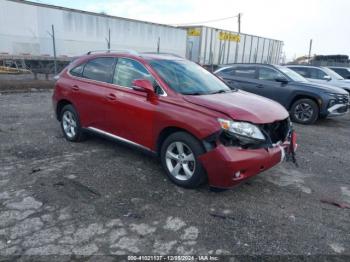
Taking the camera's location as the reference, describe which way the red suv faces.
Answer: facing the viewer and to the right of the viewer

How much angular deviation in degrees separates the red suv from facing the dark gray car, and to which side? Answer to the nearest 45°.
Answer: approximately 90° to its left

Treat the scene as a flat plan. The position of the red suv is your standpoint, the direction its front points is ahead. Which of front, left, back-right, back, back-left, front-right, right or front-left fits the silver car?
left

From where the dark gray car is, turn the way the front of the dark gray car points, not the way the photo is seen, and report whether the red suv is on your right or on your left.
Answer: on your right

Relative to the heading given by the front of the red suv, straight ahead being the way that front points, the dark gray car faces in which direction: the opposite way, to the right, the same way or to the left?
the same way

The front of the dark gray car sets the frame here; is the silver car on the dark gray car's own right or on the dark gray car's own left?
on the dark gray car's own left
